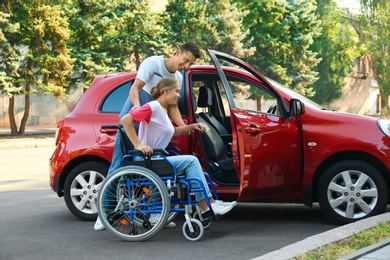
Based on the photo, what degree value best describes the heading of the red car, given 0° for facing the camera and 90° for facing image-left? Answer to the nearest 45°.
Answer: approximately 270°

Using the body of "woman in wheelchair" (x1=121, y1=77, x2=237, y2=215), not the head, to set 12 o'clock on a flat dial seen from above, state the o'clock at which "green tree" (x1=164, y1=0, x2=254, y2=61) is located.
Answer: The green tree is roughly at 9 o'clock from the woman in wheelchair.

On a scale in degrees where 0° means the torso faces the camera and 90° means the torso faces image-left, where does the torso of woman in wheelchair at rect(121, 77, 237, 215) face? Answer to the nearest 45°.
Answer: approximately 270°

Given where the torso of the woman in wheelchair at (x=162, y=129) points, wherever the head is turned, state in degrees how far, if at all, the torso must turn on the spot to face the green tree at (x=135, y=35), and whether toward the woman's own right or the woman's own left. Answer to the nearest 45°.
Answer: approximately 90° to the woman's own left

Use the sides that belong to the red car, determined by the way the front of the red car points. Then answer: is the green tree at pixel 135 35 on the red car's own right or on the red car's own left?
on the red car's own left

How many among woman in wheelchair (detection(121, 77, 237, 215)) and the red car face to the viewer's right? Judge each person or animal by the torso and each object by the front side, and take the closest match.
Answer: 2

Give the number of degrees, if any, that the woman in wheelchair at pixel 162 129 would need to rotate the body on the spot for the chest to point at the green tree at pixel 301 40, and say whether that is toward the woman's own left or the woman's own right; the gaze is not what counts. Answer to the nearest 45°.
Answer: approximately 90° to the woman's own left

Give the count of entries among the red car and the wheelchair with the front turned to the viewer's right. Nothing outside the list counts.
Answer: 2

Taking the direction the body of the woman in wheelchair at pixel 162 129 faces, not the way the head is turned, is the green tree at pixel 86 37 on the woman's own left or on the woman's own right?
on the woman's own left

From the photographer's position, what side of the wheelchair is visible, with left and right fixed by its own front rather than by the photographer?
right

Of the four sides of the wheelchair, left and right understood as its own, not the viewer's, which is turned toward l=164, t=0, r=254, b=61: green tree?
left
